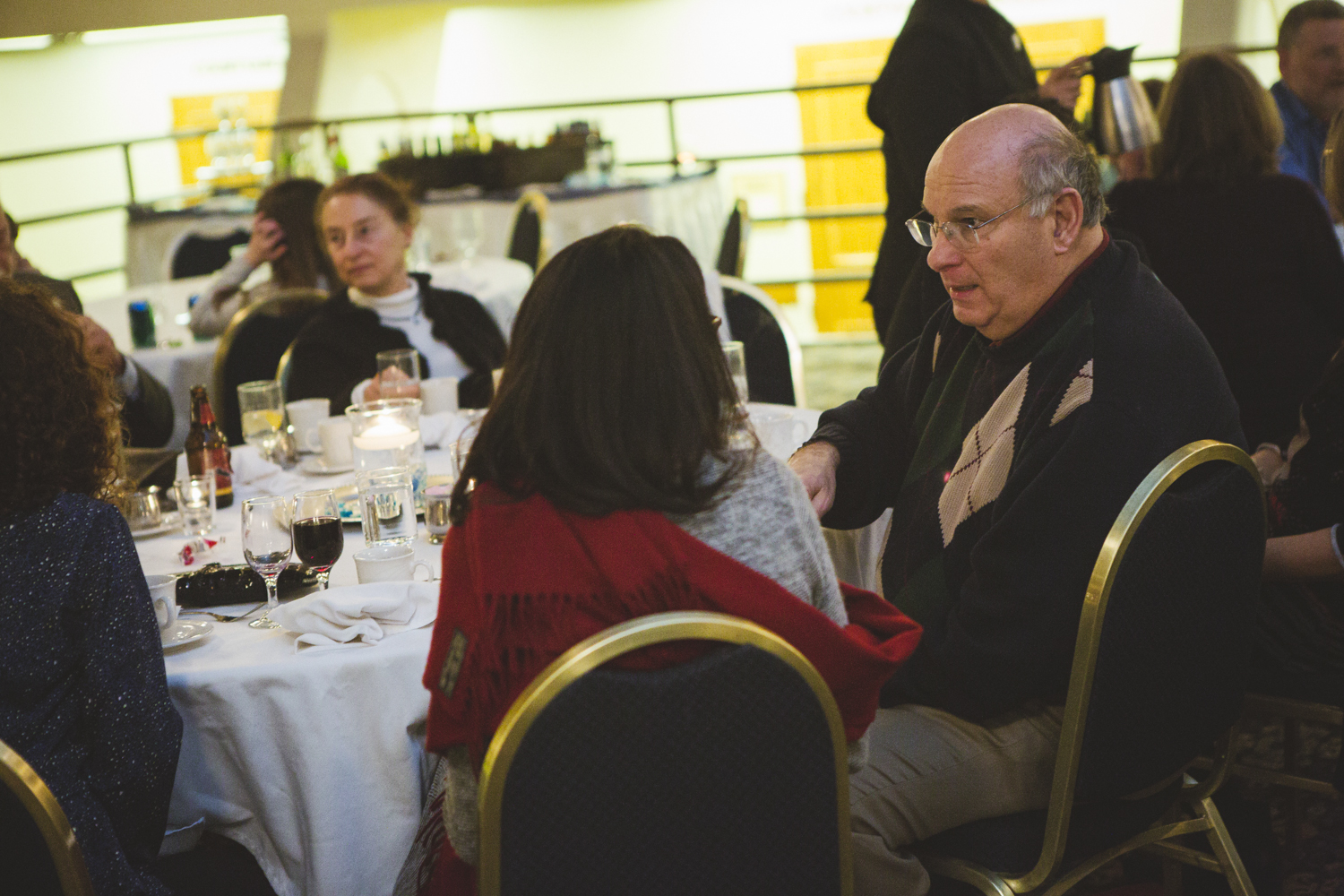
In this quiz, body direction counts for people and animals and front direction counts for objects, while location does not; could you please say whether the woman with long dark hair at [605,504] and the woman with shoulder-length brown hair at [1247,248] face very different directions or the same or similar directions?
same or similar directions

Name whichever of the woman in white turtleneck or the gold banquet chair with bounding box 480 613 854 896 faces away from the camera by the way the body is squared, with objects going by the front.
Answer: the gold banquet chair

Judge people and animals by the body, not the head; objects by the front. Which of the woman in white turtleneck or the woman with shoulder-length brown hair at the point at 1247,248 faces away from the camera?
the woman with shoulder-length brown hair

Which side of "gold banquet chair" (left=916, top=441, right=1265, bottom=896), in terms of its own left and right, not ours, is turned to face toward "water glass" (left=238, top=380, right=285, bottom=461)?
front

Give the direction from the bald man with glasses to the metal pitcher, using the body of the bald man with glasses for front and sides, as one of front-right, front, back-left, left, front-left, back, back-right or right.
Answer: back-right

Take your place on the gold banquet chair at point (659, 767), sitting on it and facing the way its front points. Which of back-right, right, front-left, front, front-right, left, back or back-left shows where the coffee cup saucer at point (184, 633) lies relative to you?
front-left

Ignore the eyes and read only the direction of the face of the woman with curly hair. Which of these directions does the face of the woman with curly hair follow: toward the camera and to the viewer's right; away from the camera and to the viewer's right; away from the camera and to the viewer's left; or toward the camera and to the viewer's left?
away from the camera and to the viewer's right

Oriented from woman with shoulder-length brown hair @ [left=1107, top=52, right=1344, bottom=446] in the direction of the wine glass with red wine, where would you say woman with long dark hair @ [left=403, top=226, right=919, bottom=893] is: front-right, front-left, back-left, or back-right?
front-left

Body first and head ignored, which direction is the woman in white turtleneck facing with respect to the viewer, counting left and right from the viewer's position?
facing the viewer

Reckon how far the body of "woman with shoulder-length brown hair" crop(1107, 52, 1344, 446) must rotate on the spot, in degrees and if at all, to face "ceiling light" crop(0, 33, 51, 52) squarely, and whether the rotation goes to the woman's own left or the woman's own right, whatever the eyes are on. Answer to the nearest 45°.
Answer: approximately 45° to the woman's own left

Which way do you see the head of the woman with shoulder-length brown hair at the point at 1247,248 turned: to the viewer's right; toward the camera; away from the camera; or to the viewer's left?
away from the camera

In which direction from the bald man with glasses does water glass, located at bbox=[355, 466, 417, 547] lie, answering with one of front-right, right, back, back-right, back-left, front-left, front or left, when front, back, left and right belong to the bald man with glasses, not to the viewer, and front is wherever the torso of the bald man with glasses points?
front-right

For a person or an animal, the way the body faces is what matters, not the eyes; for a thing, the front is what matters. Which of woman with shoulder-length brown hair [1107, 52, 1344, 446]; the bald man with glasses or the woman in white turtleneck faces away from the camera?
the woman with shoulder-length brown hair

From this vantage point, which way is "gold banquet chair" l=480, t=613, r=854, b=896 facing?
away from the camera

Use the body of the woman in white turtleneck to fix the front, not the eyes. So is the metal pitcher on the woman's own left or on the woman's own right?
on the woman's own left

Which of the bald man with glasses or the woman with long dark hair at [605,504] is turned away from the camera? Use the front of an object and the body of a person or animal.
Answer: the woman with long dark hair

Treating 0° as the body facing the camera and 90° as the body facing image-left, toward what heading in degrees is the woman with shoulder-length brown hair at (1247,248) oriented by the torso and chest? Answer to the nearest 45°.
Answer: approximately 180°

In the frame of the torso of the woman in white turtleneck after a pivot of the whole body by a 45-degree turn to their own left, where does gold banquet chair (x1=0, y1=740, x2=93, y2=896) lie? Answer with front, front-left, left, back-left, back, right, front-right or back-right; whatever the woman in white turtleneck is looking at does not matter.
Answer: front-right
